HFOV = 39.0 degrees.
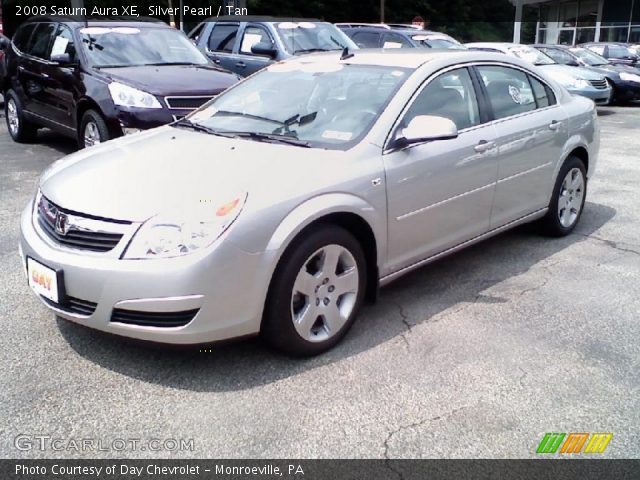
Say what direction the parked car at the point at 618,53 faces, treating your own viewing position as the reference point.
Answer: facing the viewer and to the right of the viewer

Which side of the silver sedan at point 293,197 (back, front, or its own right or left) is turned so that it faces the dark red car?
right

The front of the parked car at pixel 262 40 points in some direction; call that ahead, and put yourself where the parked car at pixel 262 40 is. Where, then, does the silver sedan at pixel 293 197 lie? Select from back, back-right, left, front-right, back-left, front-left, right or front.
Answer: front-right

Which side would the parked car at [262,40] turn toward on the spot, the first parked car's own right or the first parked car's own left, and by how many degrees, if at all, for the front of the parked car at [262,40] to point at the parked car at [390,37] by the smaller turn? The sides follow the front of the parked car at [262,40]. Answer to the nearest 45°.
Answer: approximately 90° to the first parked car's own left

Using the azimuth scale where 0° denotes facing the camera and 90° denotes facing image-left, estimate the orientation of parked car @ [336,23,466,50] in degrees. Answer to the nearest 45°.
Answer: approximately 315°

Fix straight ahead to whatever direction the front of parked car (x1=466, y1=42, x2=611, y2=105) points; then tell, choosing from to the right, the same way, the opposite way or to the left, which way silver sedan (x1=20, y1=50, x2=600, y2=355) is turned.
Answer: to the right

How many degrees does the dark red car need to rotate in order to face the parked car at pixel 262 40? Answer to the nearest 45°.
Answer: approximately 90° to its left

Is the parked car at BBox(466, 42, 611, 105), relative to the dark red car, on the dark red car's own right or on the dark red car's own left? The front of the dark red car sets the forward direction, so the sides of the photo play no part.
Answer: on the dark red car's own left

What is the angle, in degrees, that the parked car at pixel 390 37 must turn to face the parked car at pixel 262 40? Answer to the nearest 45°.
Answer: approximately 90° to its right

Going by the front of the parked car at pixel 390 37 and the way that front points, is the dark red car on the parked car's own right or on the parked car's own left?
on the parked car's own right

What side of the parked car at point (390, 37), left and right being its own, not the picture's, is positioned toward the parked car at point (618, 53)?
left
